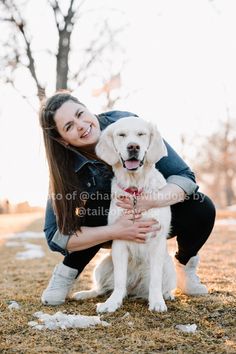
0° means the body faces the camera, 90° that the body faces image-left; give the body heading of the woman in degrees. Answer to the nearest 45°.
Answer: approximately 0°

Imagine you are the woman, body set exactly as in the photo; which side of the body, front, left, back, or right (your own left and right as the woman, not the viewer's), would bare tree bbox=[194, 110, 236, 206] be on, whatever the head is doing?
back

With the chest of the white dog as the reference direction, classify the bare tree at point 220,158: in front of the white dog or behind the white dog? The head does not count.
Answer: behind
